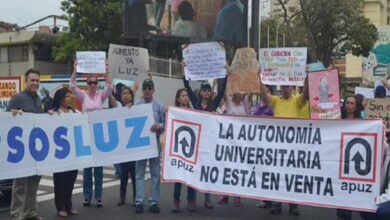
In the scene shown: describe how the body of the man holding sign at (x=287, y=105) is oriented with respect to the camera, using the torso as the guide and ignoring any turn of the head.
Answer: toward the camera

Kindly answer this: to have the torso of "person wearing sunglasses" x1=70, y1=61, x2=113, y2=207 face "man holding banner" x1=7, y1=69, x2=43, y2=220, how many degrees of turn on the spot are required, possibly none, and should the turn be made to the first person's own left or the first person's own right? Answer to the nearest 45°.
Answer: approximately 45° to the first person's own right

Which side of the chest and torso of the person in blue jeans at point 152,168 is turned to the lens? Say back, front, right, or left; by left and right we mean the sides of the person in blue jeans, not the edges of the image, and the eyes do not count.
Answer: front

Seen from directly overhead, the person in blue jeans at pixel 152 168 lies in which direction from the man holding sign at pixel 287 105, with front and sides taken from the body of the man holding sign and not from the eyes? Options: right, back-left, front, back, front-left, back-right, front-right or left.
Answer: right

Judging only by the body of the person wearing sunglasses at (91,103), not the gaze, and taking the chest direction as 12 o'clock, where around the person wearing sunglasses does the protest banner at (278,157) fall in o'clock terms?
The protest banner is roughly at 10 o'clock from the person wearing sunglasses.

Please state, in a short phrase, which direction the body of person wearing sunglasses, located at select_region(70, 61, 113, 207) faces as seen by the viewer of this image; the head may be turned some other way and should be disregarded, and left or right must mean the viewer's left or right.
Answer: facing the viewer

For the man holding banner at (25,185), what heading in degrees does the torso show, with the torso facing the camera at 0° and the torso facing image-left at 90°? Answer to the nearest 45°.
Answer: approximately 315°

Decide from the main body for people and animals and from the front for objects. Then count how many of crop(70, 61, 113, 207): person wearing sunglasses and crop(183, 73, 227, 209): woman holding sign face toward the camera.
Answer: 2

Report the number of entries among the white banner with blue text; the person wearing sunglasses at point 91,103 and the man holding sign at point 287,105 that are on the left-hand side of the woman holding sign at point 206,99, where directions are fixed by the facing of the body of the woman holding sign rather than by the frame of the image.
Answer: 1

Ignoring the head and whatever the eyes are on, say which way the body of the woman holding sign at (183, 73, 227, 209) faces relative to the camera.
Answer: toward the camera

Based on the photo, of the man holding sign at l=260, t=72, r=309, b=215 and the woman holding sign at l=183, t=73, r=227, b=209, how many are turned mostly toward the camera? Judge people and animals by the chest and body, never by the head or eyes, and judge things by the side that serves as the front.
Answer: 2

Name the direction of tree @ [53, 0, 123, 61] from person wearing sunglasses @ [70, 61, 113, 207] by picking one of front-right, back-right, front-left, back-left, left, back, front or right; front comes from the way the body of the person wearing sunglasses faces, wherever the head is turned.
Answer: back

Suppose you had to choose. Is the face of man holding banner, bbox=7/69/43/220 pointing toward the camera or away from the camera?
toward the camera

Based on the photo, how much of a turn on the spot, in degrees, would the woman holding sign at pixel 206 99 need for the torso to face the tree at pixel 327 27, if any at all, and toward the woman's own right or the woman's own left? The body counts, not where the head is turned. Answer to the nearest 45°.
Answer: approximately 180°

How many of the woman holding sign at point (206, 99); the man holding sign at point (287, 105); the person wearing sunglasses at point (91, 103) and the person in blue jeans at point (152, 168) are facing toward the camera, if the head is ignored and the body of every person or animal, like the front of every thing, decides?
4

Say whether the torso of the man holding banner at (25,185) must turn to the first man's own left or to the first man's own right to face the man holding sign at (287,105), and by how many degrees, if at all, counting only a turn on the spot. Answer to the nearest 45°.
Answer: approximately 45° to the first man's own left

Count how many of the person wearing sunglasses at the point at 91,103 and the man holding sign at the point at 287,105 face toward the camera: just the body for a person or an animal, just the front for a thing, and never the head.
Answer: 2
